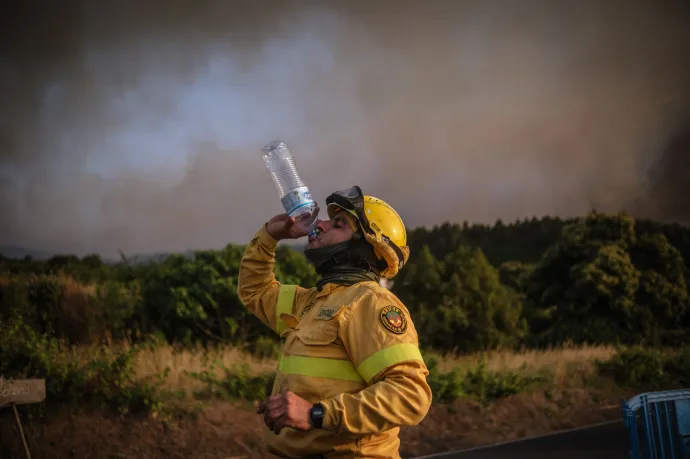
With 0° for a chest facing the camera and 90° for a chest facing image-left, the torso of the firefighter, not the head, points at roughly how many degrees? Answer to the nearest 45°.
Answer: approximately 45°

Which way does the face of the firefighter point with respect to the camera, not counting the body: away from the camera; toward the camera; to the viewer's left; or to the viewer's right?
to the viewer's left

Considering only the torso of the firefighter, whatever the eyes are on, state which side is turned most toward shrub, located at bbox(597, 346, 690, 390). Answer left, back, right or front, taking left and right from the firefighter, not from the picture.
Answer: back
